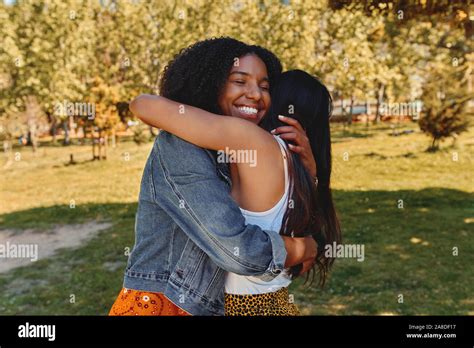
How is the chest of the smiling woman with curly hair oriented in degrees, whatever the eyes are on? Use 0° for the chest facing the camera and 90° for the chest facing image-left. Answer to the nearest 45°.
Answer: approximately 270°

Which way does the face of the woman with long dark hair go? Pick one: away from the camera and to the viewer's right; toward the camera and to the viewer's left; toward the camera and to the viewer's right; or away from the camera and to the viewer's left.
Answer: away from the camera and to the viewer's left

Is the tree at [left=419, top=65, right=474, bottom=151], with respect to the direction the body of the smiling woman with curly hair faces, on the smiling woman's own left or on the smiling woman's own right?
on the smiling woman's own left
